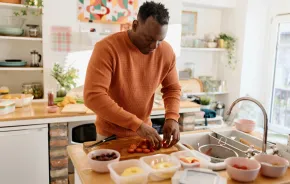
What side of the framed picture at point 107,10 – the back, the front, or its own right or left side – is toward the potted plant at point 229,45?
left

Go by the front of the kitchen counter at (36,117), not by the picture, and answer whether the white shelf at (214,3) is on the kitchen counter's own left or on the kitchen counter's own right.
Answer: on the kitchen counter's own left

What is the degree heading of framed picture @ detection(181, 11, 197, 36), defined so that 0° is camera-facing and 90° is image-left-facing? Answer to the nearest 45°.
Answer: approximately 0°

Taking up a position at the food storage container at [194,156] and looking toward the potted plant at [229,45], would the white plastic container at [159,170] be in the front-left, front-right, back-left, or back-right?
back-left

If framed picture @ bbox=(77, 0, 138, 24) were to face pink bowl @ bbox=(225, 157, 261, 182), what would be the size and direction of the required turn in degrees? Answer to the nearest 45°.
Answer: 0° — it already faces it

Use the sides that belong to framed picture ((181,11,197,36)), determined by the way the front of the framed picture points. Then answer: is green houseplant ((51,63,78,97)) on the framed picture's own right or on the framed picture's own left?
on the framed picture's own right

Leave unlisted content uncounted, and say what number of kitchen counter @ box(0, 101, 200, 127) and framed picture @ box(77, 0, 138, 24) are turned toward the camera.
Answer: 2
